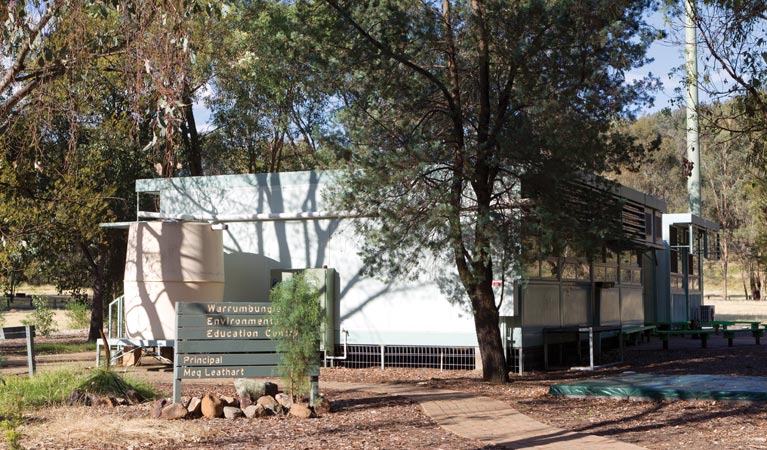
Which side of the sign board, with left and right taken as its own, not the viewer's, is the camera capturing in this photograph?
front

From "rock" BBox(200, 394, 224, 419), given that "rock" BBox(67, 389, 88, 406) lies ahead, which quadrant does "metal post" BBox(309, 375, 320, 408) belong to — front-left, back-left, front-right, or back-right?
back-right

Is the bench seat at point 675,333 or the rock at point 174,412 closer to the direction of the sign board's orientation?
the rock

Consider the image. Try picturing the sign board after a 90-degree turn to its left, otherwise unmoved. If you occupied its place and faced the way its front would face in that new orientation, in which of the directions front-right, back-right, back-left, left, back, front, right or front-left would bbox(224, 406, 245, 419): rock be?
right

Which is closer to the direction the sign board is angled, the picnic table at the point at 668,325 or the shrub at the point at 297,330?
the shrub

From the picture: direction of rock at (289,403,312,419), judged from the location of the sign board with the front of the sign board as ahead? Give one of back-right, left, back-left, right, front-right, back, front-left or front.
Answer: front-left

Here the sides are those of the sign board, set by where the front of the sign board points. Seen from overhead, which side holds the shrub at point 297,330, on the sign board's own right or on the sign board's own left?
on the sign board's own left

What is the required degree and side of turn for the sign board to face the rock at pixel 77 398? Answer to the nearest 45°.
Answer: approximately 90° to its right

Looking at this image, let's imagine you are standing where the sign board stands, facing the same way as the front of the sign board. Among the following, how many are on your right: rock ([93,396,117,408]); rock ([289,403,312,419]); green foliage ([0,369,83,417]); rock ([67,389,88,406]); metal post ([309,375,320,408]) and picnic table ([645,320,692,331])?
3

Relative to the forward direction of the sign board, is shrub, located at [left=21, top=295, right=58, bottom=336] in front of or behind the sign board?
behind

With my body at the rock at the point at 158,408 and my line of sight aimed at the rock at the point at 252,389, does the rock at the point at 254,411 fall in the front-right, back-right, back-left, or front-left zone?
front-right
